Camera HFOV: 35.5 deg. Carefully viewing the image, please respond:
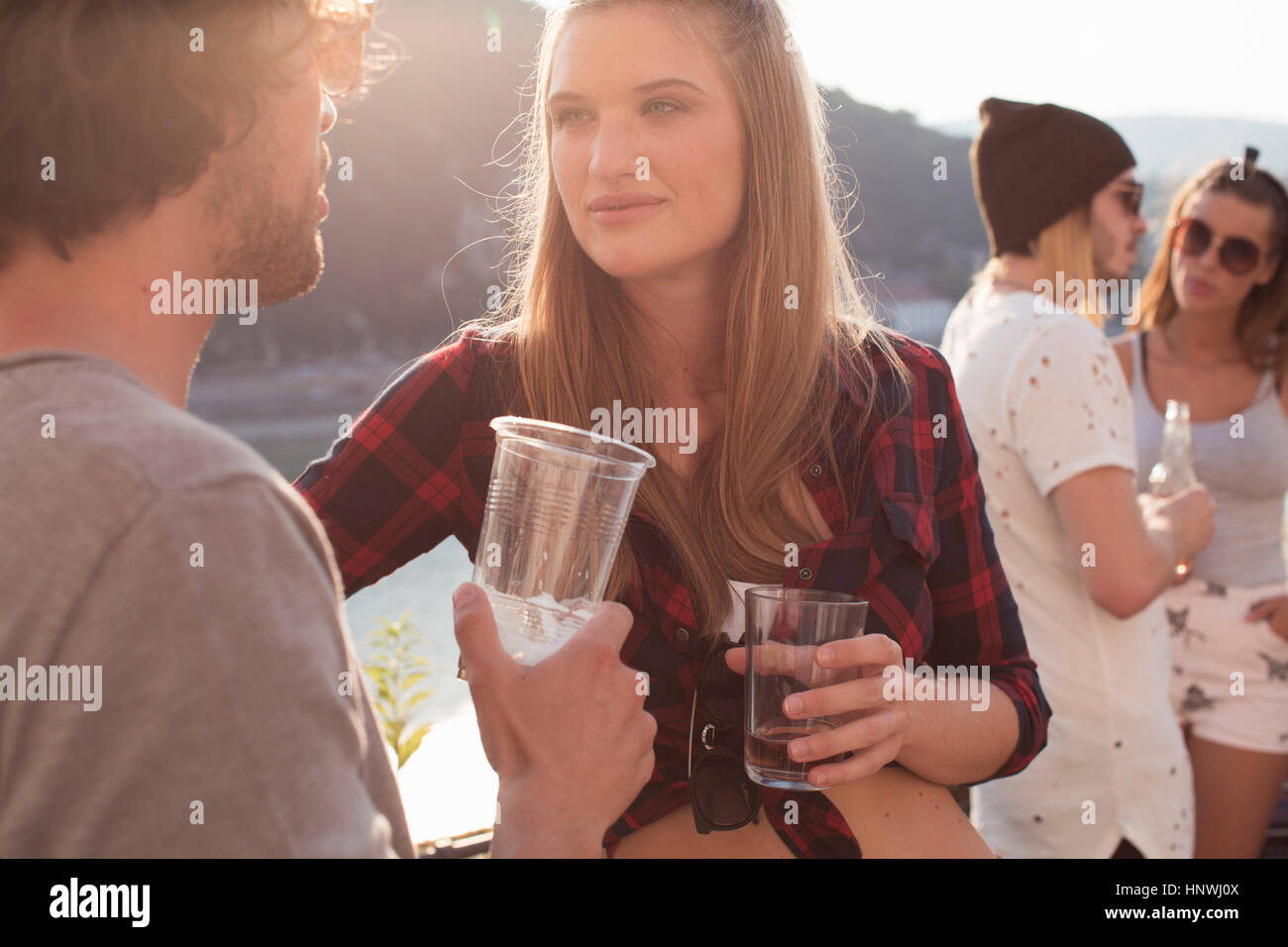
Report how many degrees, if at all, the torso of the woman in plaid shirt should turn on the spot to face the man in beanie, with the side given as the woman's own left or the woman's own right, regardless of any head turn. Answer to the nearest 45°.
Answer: approximately 135° to the woman's own left

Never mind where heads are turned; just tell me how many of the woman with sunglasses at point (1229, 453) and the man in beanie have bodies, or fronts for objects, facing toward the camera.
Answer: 1

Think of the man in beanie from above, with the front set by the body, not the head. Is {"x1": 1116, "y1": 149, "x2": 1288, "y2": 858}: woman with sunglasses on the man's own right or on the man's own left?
on the man's own left

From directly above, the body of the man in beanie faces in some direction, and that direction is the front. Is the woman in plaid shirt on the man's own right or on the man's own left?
on the man's own right

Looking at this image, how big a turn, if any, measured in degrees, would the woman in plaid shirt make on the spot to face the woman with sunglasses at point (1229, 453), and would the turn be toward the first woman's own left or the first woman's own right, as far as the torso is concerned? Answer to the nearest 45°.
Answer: approximately 135° to the first woman's own left

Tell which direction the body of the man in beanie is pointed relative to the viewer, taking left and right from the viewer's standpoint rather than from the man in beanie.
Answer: facing to the right of the viewer
